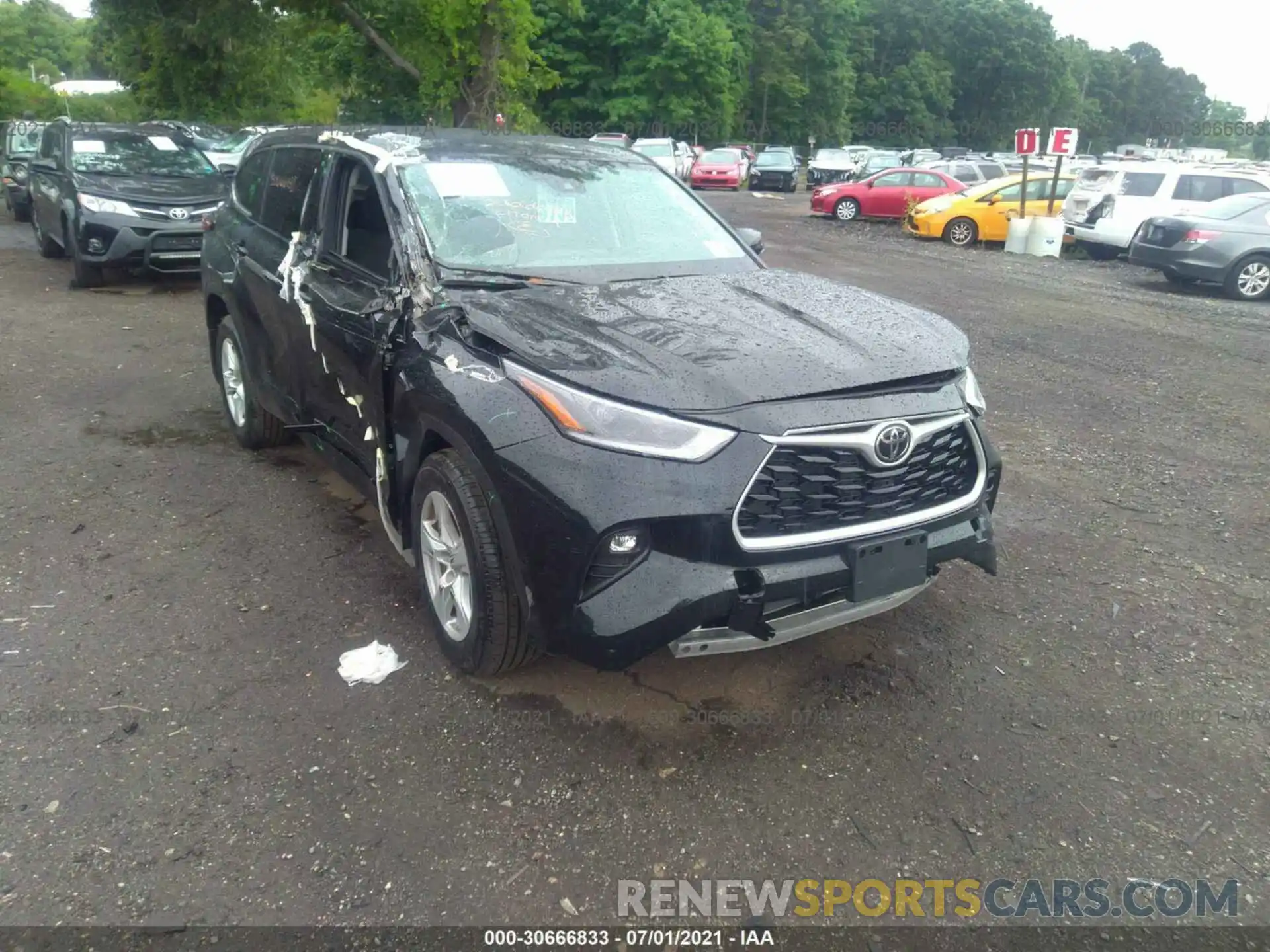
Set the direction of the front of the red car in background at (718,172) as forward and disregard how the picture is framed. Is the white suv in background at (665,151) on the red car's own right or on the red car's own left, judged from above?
on the red car's own right

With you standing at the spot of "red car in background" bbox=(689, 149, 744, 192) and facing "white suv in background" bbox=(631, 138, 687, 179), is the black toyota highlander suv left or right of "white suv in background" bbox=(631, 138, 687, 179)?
left

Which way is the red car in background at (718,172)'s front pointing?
toward the camera

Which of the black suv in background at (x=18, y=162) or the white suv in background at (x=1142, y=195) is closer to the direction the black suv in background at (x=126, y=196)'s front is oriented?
the white suv in background

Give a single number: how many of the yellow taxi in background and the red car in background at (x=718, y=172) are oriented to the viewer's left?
1

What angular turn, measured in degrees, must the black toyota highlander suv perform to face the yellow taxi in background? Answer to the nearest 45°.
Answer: approximately 90° to its left

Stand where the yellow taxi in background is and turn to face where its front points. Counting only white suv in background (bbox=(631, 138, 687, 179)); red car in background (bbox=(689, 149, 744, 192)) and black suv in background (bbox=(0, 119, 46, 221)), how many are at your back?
0

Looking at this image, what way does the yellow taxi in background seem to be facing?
to the viewer's left

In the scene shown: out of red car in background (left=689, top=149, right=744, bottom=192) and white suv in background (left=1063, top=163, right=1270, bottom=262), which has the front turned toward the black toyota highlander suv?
the red car in background

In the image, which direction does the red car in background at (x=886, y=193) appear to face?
to the viewer's left

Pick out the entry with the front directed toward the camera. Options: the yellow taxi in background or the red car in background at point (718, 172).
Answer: the red car in background

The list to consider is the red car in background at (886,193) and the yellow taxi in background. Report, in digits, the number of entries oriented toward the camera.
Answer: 0

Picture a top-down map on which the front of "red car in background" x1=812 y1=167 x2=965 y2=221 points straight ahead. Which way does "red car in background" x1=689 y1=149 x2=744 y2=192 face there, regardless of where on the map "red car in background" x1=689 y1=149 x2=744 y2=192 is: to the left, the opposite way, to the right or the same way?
to the left

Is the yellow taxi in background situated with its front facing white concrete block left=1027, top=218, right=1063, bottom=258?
no

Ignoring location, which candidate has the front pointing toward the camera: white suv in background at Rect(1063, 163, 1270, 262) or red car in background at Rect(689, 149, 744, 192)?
the red car in background

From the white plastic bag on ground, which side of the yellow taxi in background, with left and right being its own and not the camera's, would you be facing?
left

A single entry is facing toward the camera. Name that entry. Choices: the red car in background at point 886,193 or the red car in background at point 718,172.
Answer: the red car in background at point 718,172

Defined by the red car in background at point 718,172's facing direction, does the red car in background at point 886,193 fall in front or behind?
in front

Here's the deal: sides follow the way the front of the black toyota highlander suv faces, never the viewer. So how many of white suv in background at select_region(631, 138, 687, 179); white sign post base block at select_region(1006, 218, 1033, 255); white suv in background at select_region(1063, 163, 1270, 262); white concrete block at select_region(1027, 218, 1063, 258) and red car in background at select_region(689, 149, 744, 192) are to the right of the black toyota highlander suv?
0

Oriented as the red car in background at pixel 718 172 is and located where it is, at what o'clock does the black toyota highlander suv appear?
The black toyota highlander suv is roughly at 12 o'clock from the red car in background.

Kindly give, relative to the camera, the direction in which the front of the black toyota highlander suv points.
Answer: facing the viewer and to the right of the viewer

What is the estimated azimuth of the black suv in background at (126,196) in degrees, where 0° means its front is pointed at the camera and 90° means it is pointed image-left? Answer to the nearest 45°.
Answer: approximately 315°
